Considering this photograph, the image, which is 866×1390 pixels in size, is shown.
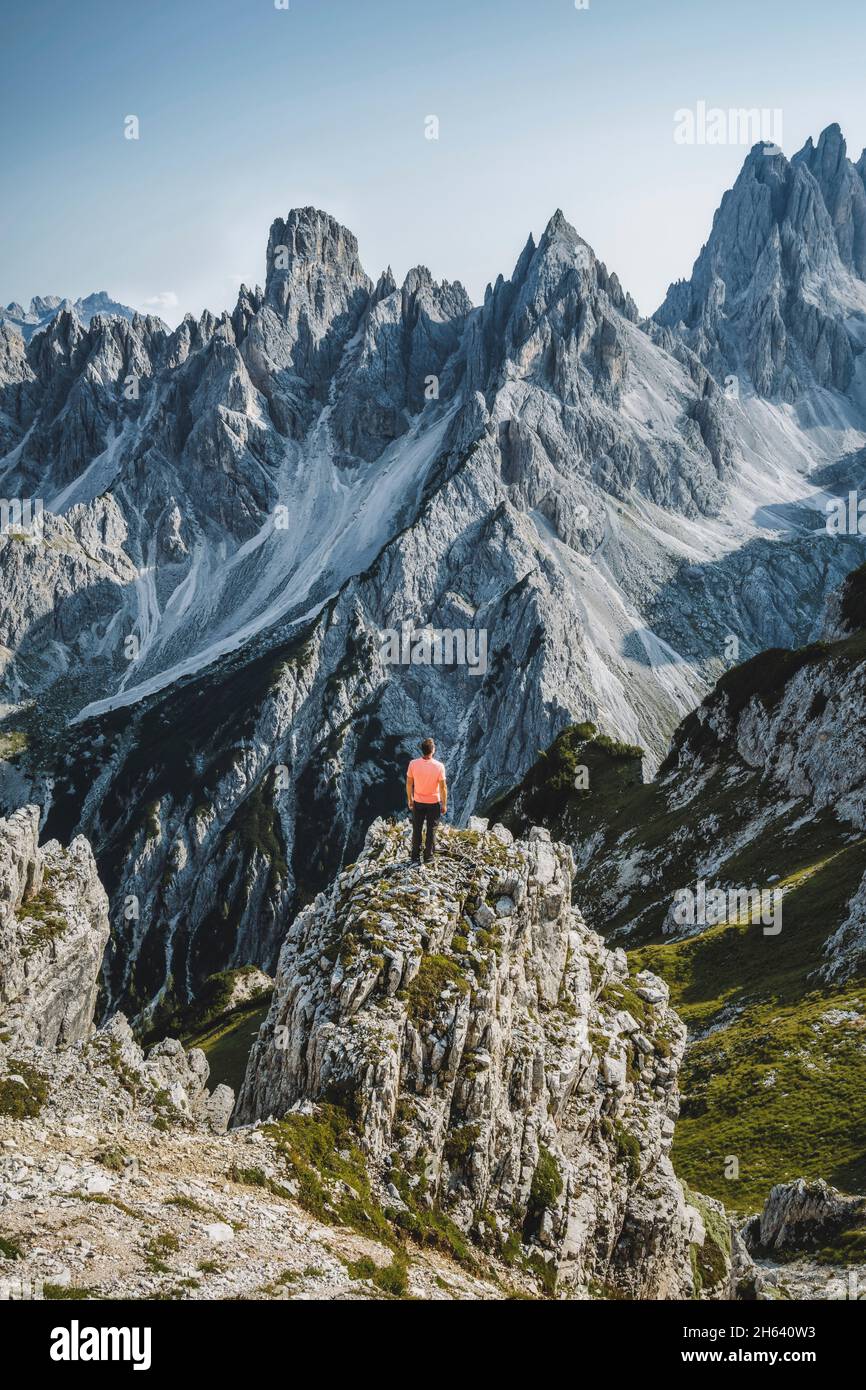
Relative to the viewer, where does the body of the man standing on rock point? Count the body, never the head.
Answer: away from the camera
